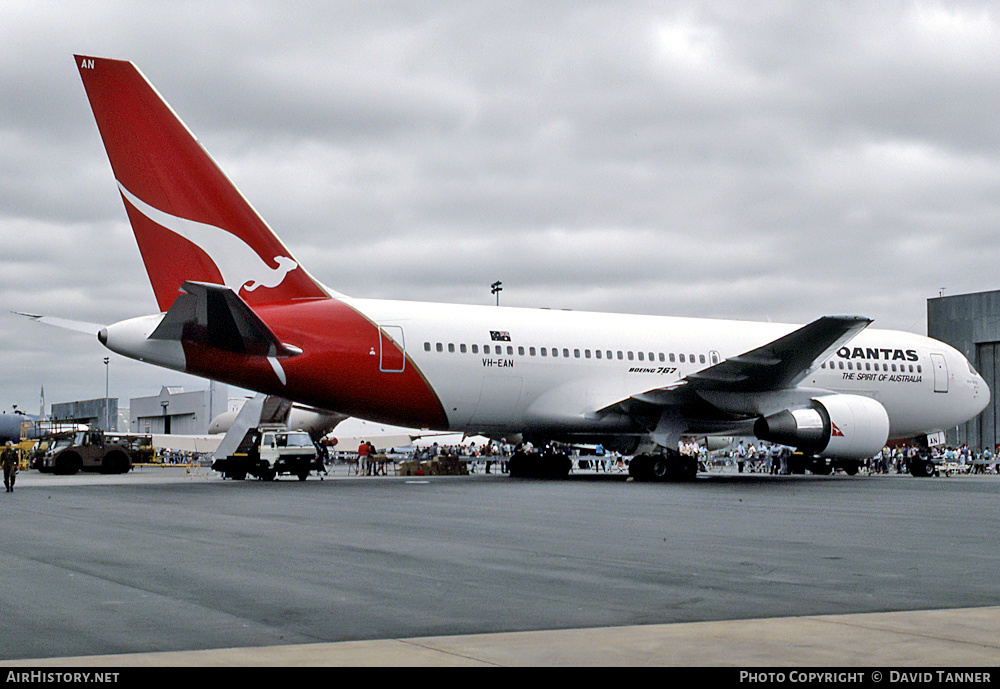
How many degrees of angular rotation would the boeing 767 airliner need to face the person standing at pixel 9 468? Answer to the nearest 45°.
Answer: approximately 135° to its left

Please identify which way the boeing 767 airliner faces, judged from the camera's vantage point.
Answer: facing away from the viewer and to the right of the viewer
